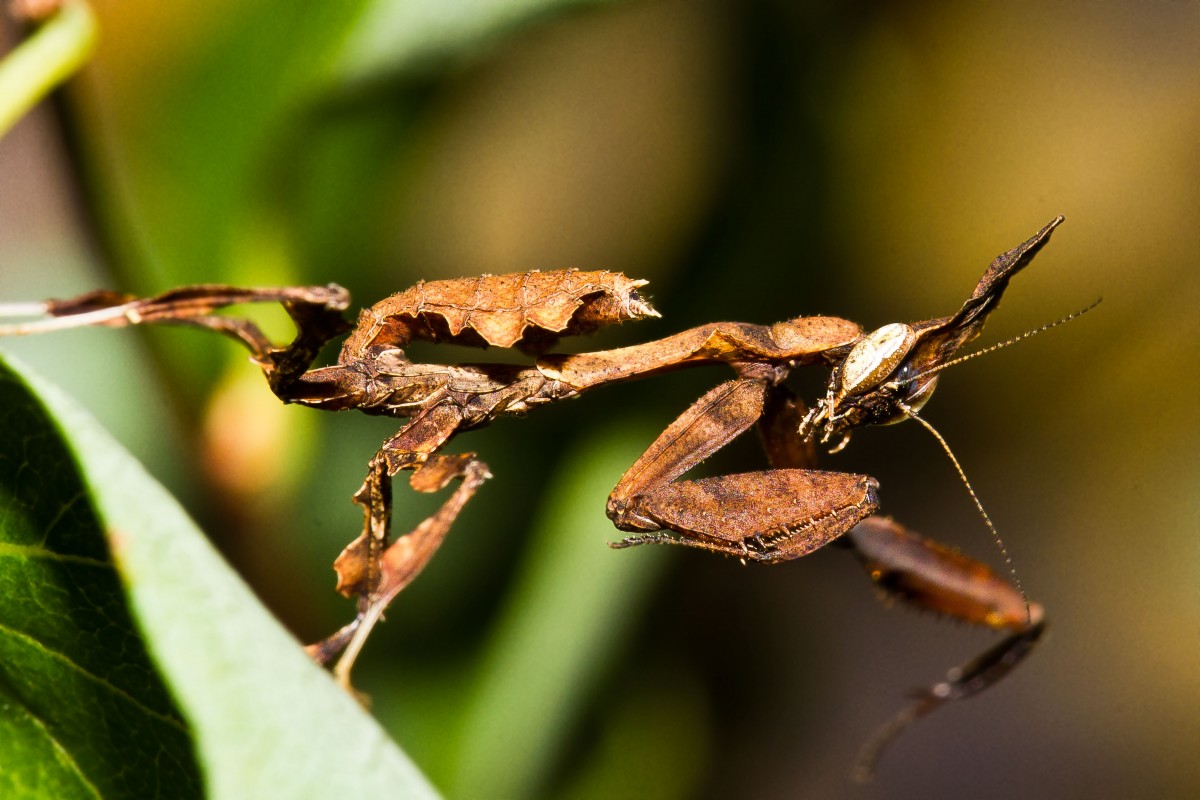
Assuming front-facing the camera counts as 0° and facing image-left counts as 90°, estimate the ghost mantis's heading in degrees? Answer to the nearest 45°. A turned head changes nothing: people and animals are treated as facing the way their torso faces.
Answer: approximately 270°
